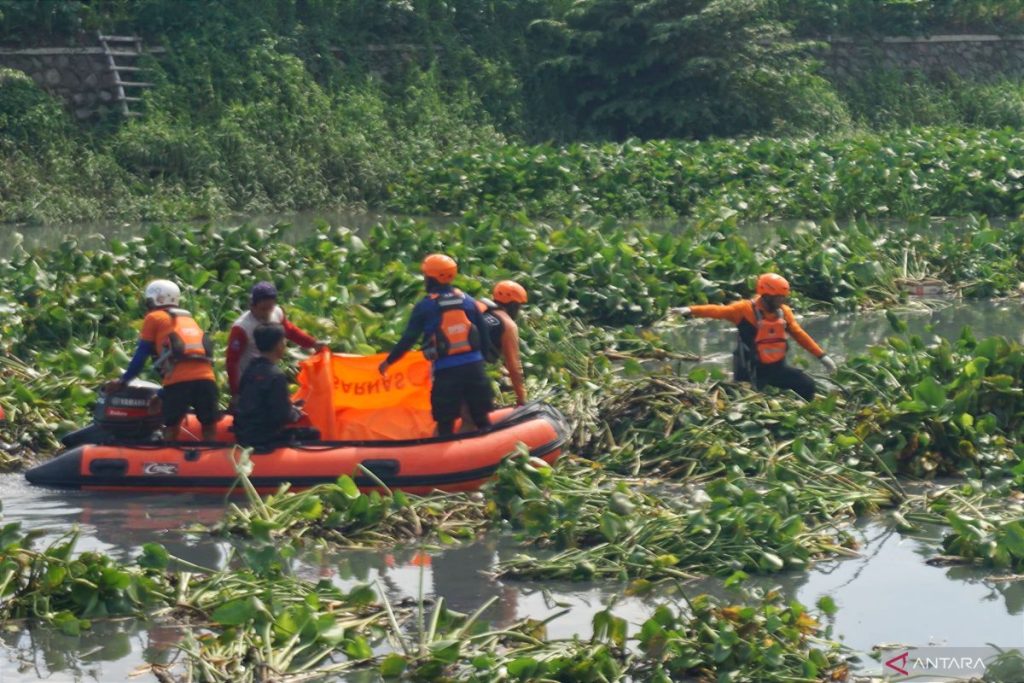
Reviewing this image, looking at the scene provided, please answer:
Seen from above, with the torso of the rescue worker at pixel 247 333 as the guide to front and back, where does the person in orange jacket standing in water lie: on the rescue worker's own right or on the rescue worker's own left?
on the rescue worker's own left

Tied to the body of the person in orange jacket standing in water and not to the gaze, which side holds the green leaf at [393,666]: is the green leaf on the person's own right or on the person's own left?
on the person's own right

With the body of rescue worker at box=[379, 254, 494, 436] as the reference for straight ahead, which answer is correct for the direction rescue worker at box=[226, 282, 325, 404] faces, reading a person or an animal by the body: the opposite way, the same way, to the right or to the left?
the opposite way

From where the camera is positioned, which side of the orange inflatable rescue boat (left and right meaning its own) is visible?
right

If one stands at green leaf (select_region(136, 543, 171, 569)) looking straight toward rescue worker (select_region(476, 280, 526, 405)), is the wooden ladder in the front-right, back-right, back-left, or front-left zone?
front-left

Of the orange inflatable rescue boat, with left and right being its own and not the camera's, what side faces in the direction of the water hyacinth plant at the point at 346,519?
right

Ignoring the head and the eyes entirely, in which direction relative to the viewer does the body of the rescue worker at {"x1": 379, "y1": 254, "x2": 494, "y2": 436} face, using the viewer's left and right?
facing away from the viewer and to the left of the viewer

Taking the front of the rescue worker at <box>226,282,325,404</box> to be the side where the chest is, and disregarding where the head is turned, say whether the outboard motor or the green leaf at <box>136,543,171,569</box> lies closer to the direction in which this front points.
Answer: the green leaf

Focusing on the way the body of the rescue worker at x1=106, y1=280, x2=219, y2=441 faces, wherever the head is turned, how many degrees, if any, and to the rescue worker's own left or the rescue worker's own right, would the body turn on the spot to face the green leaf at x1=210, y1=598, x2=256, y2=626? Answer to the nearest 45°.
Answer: approximately 135° to the rescue worker's own left

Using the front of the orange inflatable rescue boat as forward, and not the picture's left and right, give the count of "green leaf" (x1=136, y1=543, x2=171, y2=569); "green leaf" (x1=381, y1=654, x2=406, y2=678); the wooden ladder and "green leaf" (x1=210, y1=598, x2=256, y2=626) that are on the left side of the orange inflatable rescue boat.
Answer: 1

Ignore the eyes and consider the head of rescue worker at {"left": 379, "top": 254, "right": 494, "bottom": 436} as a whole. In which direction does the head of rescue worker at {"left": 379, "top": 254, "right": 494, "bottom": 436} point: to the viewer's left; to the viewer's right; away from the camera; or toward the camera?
away from the camera
